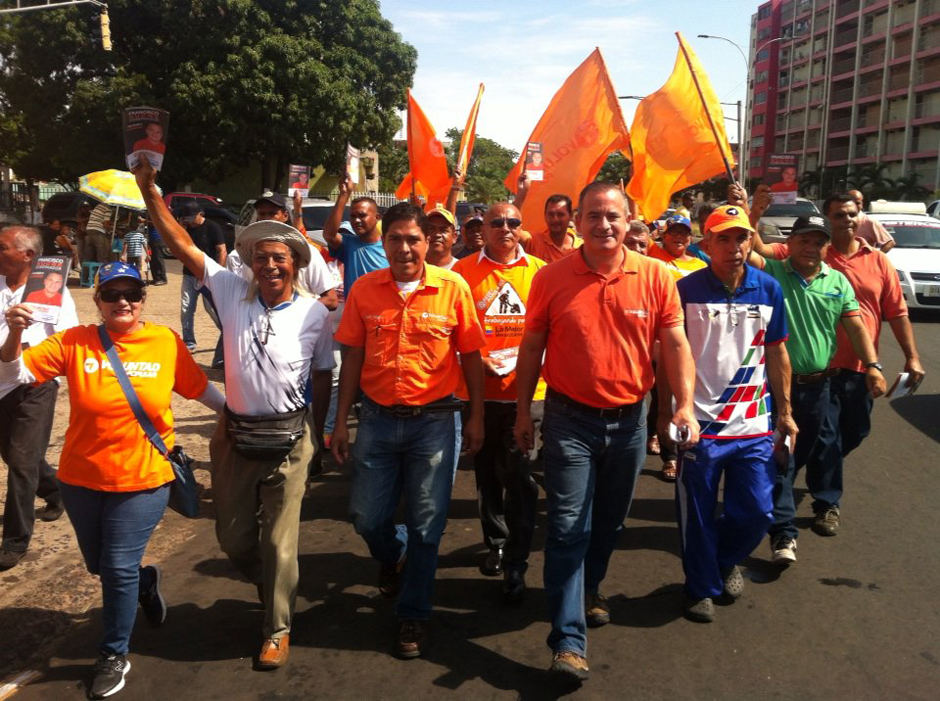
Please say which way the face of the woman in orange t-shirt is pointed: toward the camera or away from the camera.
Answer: toward the camera

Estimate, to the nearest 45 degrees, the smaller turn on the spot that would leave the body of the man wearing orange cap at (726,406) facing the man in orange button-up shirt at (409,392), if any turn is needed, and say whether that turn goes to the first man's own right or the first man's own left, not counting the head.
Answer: approximately 45° to the first man's own right

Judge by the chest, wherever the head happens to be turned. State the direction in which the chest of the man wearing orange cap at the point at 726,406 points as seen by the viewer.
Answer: toward the camera

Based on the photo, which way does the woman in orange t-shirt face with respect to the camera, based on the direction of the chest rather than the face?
toward the camera

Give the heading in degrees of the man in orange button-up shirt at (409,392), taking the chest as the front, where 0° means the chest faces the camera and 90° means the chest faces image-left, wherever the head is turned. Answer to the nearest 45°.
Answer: approximately 0°

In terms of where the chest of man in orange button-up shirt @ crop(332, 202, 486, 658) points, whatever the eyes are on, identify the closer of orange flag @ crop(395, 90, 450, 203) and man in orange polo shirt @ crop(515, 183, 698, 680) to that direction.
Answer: the man in orange polo shirt

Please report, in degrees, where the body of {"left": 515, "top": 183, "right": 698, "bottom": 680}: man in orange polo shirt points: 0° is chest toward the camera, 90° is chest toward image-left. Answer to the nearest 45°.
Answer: approximately 0°

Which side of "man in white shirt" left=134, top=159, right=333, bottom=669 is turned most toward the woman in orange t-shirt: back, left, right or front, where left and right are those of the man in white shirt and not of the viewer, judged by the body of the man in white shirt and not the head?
right

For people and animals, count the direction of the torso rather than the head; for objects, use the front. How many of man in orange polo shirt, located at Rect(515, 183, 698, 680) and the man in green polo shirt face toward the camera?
2

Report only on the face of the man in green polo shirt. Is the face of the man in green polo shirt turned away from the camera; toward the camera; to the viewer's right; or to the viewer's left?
toward the camera

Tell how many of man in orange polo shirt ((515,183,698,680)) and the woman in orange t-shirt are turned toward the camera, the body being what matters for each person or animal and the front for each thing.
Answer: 2

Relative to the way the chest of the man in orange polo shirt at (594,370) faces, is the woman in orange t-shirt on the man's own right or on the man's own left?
on the man's own right

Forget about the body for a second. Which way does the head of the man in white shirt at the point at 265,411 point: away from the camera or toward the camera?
toward the camera

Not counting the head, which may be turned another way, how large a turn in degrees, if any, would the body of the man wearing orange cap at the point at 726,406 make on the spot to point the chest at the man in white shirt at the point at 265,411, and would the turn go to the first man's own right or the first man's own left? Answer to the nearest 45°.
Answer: approximately 45° to the first man's own right

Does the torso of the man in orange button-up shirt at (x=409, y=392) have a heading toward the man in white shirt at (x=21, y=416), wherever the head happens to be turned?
no

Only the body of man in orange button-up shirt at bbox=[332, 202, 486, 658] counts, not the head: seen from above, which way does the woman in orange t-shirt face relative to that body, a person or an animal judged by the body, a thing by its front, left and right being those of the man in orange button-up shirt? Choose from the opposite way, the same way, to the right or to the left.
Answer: the same way

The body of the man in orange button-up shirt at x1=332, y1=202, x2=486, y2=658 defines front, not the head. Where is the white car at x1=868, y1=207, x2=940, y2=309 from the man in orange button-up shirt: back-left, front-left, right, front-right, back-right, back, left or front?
back-left

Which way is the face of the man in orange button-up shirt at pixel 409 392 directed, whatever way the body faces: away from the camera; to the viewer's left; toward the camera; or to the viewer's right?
toward the camera

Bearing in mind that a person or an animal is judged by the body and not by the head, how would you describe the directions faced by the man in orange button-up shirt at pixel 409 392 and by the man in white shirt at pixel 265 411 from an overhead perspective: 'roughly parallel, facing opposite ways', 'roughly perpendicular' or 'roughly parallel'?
roughly parallel
